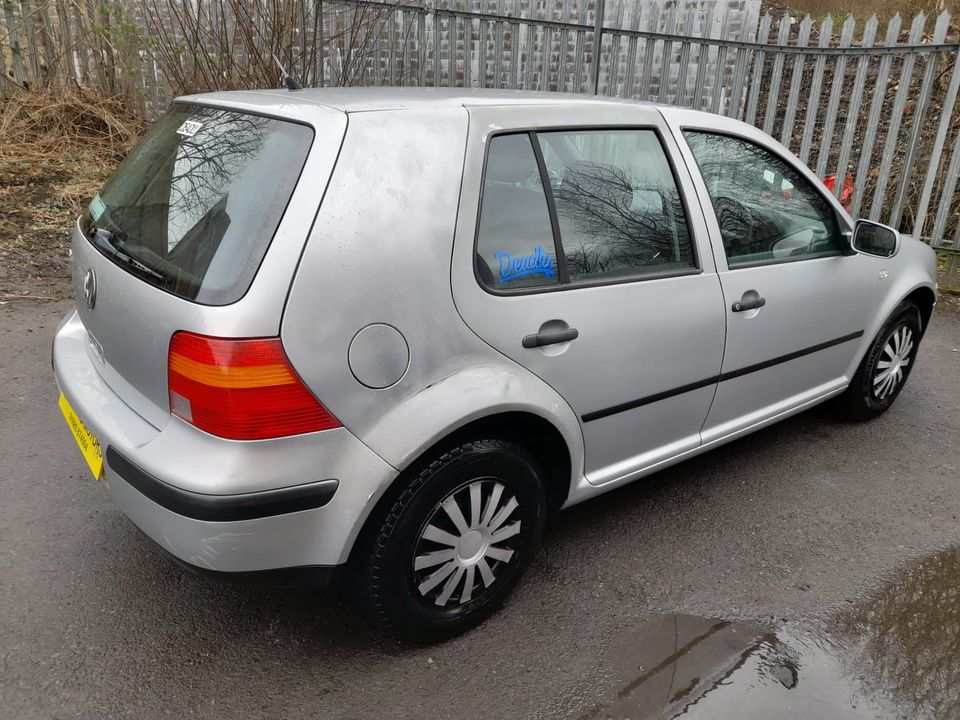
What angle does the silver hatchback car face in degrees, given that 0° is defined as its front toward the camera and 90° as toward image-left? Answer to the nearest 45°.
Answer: approximately 225°

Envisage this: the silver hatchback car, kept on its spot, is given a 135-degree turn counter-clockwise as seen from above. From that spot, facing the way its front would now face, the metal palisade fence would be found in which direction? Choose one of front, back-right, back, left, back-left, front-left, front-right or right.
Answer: right
